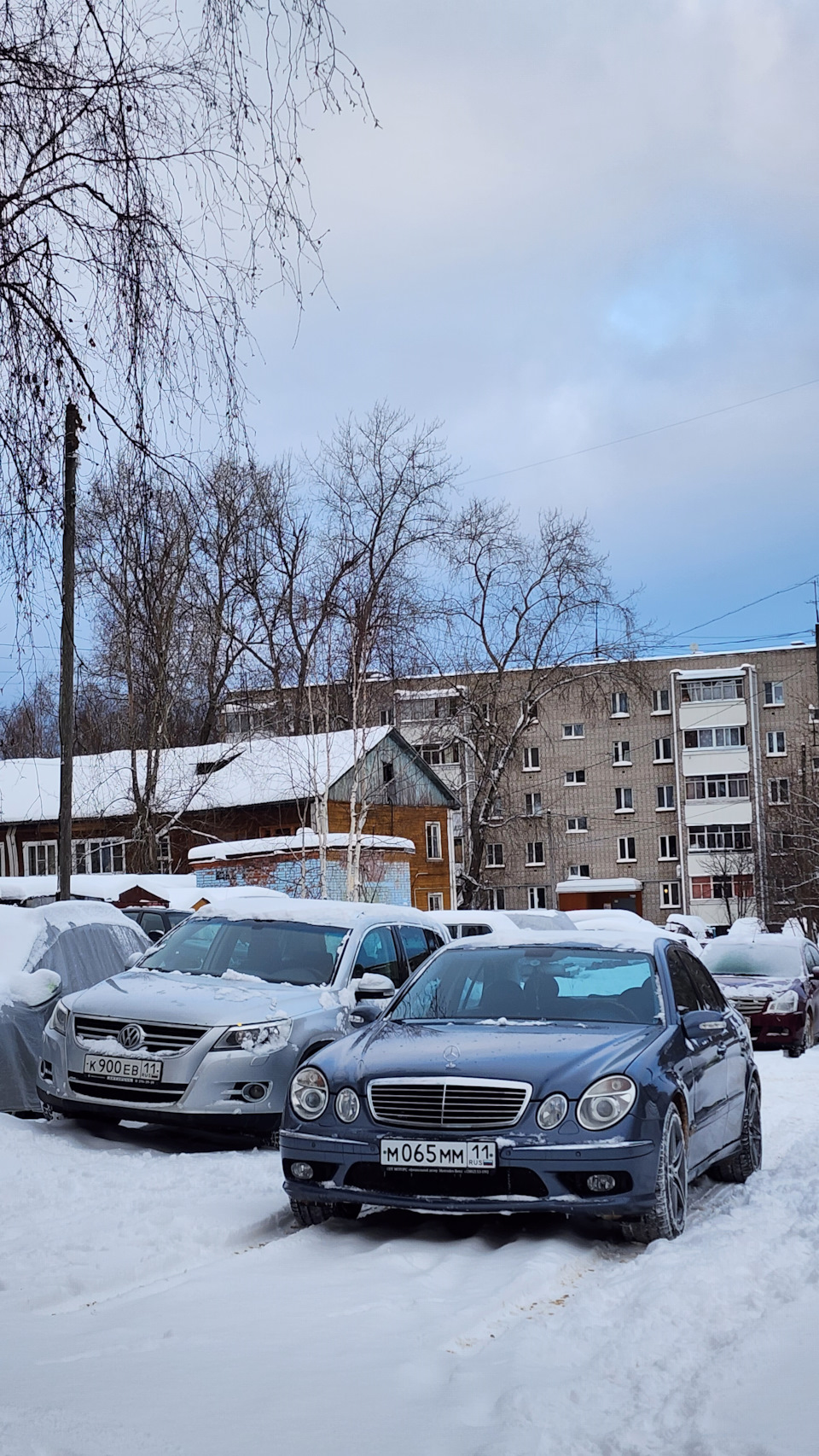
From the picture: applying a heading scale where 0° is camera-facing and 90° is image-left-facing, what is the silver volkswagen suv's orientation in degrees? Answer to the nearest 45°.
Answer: approximately 45°

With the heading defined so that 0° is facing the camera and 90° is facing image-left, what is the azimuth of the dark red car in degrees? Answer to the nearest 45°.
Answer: approximately 45°

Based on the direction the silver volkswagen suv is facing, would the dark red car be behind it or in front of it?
behind

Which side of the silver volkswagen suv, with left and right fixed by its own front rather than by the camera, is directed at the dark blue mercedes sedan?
left

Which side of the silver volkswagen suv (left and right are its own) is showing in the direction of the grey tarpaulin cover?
right
